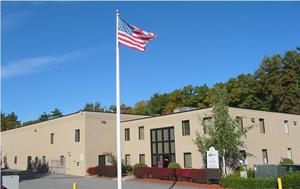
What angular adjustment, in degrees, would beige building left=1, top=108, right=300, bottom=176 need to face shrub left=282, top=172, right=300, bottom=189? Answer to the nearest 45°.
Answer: approximately 45° to its left

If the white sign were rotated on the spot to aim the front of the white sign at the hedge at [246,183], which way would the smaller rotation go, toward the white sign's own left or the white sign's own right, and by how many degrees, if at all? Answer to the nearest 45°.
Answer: approximately 45° to the white sign's own left

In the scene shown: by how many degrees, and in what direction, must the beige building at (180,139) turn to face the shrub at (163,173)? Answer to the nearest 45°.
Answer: approximately 45° to its left

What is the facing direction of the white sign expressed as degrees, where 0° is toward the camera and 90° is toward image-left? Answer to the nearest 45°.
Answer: approximately 0°

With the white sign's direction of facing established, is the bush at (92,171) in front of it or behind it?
behind

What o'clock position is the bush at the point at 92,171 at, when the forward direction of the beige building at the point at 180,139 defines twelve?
The bush is roughly at 2 o'clock from the beige building.

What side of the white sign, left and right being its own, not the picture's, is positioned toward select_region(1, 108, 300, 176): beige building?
back

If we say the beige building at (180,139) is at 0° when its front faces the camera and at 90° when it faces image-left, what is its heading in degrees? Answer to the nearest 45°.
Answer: approximately 45°

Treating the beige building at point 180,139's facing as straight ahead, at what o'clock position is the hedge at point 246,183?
The hedge is roughly at 10 o'clock from the beige building.
